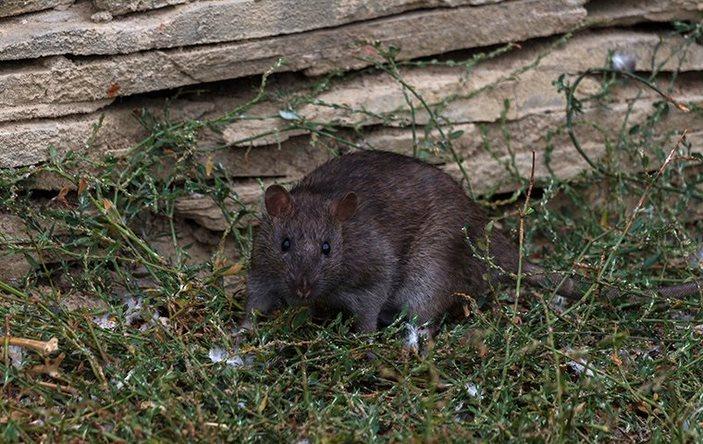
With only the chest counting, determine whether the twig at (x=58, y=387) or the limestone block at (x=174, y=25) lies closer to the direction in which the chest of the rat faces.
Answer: the twig

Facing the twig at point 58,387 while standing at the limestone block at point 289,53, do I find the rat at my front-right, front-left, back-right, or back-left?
front-left

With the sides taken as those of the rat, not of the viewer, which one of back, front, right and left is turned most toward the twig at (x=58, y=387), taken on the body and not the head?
front

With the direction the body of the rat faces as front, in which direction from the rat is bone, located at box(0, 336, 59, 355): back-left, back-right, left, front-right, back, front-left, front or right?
front

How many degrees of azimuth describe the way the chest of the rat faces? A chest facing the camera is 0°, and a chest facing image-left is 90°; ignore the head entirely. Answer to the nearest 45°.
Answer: approximately 45°

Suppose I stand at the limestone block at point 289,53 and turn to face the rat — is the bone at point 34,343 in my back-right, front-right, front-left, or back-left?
front-right
